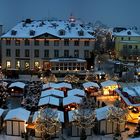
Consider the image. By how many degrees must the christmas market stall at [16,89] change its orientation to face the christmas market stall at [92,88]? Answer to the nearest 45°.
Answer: approximately 90° to its left

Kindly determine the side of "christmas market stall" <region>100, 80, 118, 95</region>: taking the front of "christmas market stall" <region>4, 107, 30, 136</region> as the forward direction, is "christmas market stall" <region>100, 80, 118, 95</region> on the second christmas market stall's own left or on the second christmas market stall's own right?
on the second christmas market stall's own left

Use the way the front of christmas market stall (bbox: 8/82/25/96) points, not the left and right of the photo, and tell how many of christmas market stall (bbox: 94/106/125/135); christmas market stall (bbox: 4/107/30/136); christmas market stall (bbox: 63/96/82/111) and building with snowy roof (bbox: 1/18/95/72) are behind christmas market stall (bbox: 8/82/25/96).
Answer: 1

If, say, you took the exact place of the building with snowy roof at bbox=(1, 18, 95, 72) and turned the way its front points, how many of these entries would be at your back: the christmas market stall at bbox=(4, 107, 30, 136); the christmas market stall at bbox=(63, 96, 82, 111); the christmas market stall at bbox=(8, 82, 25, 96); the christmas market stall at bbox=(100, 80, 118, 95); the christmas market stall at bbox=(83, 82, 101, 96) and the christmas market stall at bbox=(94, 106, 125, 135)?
0

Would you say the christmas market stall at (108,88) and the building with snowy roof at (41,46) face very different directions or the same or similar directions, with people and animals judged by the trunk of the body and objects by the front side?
same or similar directions

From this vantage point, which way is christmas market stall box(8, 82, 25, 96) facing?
toward the camera

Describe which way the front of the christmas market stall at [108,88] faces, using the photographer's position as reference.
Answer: facing the viewer

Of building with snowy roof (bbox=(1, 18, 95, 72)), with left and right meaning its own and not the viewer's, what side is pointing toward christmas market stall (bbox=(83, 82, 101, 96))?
front

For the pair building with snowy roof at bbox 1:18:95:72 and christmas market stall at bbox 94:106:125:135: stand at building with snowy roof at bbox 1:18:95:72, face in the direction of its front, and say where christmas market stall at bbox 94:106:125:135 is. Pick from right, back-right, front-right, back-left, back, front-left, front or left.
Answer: front

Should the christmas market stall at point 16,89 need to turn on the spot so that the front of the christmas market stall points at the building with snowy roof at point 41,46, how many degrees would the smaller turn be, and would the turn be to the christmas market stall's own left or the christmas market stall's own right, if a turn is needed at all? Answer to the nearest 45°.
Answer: approximately 180°

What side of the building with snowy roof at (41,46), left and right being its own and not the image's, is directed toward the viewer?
front

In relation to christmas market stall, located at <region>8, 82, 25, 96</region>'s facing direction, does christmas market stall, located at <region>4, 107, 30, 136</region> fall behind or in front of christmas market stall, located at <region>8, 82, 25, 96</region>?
in front

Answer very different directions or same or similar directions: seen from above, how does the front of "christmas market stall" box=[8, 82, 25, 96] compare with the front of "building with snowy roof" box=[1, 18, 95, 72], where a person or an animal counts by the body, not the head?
same or similar directions

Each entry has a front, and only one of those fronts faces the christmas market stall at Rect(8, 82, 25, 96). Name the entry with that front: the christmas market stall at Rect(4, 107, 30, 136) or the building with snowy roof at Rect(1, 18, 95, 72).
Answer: the building with snowy roof
